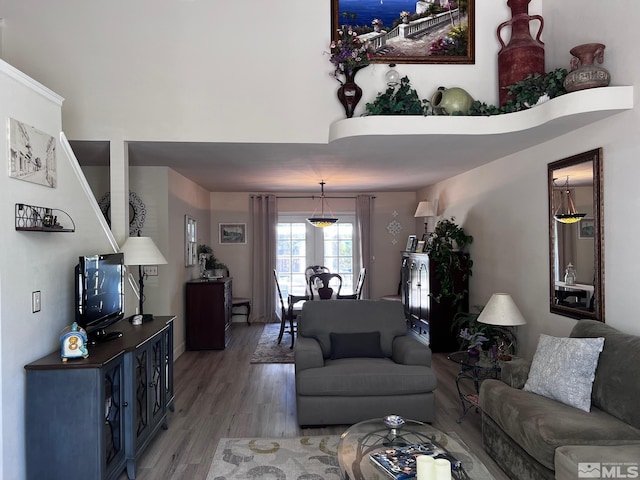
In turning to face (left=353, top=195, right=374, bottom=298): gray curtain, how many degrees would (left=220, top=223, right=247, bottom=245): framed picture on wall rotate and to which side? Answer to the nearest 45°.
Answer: approximately 90° to its left

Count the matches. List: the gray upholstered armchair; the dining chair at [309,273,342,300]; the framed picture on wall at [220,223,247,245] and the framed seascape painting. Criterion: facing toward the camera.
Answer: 3

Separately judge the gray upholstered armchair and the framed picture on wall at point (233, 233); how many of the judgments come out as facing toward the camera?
2

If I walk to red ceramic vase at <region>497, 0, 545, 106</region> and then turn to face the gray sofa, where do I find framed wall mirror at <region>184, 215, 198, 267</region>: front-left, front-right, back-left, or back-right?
back-right

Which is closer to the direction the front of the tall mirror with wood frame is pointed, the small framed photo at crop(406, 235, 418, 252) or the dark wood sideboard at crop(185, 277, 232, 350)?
the dark wood sideboard

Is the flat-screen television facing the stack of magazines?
yes

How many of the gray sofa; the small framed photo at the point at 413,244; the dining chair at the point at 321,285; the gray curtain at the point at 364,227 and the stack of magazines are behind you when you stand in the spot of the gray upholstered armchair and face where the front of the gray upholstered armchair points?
3

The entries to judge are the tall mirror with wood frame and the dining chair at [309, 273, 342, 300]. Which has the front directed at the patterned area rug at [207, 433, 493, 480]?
the tall mirror with wood frame

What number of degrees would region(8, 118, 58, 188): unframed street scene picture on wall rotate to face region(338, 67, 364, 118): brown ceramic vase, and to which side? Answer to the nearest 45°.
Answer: approximately 45° to its left

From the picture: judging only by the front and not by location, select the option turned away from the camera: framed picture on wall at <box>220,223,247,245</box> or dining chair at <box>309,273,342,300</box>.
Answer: the dining chair
